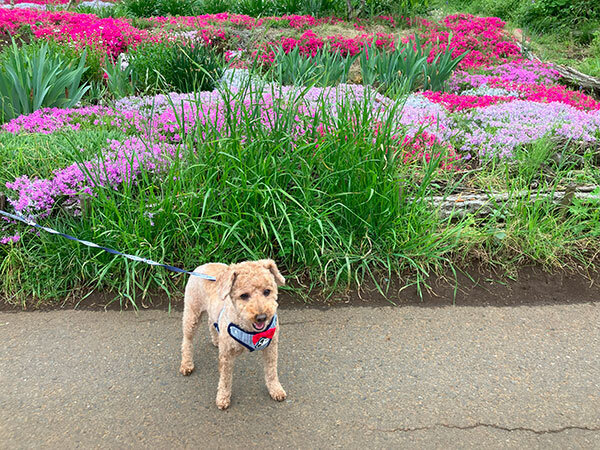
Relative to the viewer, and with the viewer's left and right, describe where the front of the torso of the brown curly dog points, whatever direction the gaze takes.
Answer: facing the viewer and to the right of the viewer

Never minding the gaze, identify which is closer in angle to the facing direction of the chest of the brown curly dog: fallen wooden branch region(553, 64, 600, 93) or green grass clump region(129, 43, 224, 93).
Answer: the fallen wooden branch

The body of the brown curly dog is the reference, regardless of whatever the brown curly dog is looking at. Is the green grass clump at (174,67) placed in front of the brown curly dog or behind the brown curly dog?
behind

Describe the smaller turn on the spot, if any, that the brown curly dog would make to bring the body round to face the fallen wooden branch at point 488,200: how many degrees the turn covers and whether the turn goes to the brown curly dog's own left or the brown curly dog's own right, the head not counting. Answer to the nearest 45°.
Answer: approximately 90° to the brown curly dog's own left

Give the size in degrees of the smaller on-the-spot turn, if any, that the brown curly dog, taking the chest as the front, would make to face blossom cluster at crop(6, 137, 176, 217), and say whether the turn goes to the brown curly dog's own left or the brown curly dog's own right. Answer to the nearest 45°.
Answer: approximately 180°

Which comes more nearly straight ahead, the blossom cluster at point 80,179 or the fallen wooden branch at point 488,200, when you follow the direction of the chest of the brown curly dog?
the fallen wooden branch

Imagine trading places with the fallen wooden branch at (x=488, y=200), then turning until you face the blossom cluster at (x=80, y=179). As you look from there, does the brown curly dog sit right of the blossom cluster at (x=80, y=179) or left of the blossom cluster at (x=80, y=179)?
left

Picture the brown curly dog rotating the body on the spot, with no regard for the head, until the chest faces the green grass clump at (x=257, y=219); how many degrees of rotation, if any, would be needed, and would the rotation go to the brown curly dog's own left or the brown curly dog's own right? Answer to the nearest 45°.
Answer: approximately 135° to the brown curly dog's own left

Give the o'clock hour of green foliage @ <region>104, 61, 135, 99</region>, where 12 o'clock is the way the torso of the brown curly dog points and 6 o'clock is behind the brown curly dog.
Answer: The green foliage is roughly at 7 o'clock from the brown curly dog.

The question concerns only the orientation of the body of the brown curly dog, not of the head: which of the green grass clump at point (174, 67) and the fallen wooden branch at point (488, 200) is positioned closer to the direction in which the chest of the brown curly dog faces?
the fallen wooden branch

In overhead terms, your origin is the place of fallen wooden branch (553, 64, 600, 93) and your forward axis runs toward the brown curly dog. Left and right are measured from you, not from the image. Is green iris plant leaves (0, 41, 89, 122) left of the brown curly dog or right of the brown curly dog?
right

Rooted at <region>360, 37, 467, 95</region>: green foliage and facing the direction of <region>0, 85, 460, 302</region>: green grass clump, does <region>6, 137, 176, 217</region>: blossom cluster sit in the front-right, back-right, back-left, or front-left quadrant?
front-right

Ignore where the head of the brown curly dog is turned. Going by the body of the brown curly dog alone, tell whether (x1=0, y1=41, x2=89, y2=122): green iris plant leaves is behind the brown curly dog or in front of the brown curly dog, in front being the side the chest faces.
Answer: behind

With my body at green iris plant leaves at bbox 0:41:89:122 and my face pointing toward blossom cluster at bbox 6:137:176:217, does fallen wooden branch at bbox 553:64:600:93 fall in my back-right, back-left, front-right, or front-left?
front-left
